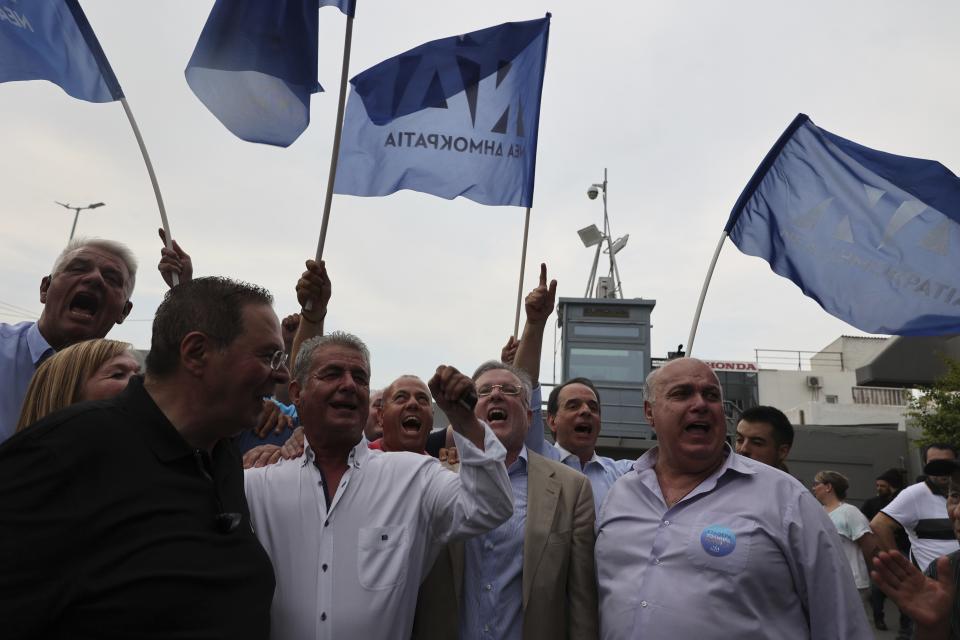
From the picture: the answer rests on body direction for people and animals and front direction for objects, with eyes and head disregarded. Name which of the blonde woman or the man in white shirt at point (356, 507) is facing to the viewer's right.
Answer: the blonde woman

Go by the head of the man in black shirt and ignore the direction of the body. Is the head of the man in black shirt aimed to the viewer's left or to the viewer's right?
to the viewer's right

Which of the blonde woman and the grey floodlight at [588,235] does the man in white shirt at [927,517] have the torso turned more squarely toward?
the blonde woman

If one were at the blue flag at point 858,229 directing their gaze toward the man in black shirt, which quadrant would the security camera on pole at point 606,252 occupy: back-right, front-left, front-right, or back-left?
back-right

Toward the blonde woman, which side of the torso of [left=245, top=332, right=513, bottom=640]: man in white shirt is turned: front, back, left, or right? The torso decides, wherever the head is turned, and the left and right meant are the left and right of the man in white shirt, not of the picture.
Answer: right

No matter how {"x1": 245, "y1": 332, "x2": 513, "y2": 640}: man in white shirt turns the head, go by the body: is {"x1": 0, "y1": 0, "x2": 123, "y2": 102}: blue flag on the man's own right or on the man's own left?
on the man's own right

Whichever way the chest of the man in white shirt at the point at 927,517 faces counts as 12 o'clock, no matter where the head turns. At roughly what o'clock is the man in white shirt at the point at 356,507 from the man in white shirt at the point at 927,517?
the man in white shirt at the point at 356,507 is roughly at 2 o'clock from the man in white shirt at the point at 927,517.
